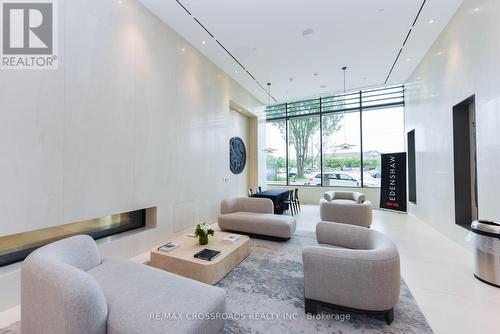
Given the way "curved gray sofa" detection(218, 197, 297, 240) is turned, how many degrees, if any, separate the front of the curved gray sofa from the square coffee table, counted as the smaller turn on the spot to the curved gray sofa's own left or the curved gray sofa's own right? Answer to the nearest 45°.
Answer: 0° — it already faces it

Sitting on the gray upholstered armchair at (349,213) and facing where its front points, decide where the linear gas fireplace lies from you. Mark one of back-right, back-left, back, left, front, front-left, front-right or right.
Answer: front-right

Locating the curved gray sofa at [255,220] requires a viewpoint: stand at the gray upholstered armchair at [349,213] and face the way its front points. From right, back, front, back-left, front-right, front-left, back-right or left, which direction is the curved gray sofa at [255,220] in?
front-right

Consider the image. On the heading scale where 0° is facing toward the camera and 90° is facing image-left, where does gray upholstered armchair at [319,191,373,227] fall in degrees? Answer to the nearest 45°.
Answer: approximately 0°

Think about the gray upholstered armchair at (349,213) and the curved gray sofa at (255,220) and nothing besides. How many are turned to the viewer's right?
0

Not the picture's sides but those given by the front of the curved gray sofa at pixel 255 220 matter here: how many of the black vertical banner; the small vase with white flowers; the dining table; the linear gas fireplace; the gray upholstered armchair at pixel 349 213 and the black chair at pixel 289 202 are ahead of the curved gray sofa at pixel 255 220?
2

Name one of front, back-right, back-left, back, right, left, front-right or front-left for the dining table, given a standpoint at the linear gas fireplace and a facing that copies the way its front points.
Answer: front-left

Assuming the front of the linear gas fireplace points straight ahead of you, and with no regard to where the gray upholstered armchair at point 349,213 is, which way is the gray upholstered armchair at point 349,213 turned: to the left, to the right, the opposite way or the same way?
to the right

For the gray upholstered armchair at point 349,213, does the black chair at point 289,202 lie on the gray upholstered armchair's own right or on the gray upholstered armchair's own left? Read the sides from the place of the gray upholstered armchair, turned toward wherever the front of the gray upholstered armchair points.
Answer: on the gray upholstered armchair's own right

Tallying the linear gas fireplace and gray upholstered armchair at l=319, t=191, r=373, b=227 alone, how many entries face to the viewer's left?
0

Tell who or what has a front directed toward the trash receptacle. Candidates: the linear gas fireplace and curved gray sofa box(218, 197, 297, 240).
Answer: the linear gas fireplace

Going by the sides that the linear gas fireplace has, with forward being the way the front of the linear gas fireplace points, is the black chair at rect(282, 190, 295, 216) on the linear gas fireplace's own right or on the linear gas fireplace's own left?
on the linear gas fireplace's own left

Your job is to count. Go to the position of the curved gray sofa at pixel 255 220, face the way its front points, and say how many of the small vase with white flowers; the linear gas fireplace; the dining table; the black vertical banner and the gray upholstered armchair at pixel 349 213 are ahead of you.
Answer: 2

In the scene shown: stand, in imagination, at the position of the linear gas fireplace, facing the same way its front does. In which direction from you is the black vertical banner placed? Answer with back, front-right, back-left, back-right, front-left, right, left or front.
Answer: front-left

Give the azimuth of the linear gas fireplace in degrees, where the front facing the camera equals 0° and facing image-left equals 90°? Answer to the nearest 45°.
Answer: approximately 315°

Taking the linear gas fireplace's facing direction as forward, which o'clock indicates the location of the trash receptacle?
The trash receptacle is roughly at 12 o'clock from the linear gas fireplace.
